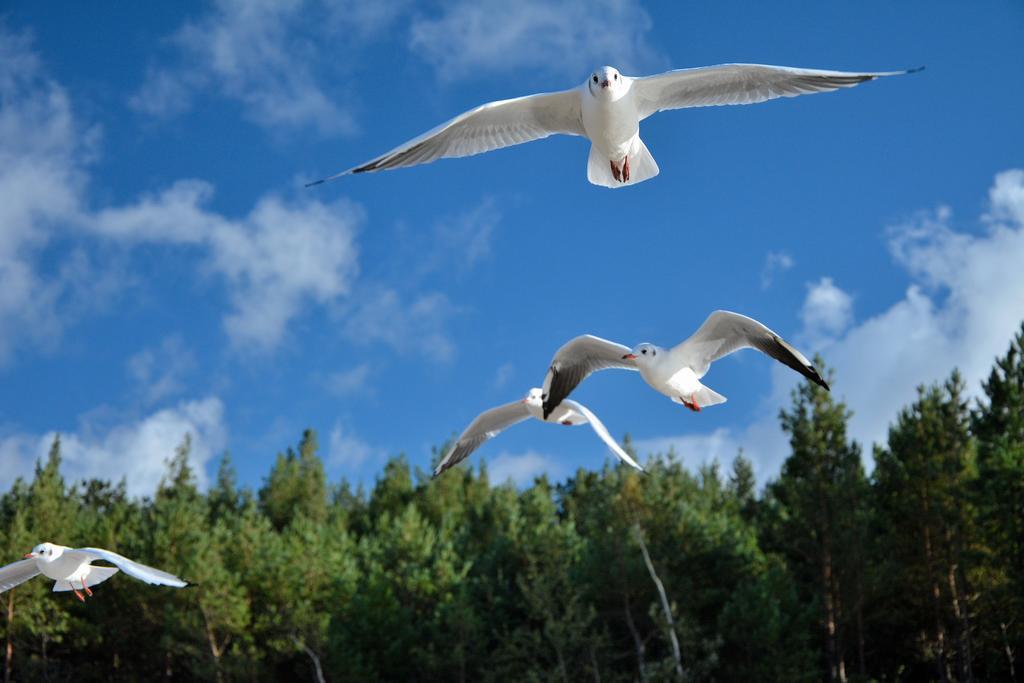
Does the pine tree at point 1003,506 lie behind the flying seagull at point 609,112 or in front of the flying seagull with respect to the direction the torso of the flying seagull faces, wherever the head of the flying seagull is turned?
behind

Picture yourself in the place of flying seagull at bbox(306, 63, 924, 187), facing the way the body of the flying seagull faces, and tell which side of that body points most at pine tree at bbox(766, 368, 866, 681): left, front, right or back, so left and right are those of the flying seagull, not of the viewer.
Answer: back

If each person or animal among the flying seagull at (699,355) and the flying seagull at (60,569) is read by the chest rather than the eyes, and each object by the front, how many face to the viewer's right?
0

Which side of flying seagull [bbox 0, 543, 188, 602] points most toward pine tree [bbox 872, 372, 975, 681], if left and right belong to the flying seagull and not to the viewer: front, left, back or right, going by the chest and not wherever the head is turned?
back

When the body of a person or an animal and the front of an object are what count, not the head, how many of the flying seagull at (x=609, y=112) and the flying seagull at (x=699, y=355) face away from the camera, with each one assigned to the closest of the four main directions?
0

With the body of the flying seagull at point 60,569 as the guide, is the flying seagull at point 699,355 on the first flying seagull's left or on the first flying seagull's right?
on the first flying seagull's left

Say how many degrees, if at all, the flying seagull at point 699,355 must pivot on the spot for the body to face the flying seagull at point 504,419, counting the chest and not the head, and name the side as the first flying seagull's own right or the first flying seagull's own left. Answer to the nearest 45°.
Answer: approximately 90° to the first flying seagull's own right

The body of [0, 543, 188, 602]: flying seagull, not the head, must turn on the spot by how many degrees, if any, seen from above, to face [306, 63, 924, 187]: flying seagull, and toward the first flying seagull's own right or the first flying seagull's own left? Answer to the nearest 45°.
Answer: approximately 90° to the first flying seagull's own left

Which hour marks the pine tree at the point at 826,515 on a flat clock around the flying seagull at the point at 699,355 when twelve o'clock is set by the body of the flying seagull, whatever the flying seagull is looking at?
The pine tree is roughly at 5 o'clock from the flying seagull.

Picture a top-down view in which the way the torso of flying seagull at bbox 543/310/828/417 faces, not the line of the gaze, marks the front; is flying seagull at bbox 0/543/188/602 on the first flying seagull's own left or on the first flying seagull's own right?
on the first flying seagull's own right

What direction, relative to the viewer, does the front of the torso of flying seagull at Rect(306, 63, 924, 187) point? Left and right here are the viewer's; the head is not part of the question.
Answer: facing the viewer

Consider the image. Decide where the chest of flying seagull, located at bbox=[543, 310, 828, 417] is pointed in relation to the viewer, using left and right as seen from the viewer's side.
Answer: facing the viewer and to the left of the viewer

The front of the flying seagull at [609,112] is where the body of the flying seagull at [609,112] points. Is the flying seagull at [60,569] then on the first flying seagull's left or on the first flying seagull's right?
on the first flying seagull's right

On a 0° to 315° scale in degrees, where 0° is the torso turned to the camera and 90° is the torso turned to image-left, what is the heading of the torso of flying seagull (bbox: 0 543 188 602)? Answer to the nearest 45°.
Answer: approximately 45°

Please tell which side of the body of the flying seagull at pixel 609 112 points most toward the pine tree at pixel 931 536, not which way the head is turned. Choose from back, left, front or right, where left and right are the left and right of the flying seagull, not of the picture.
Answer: back
